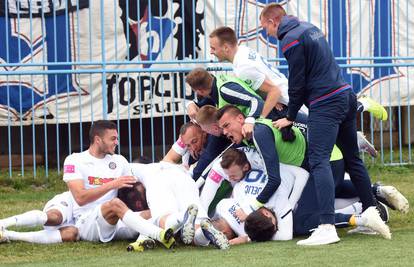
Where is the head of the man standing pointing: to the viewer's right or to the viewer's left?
to the viewer's left

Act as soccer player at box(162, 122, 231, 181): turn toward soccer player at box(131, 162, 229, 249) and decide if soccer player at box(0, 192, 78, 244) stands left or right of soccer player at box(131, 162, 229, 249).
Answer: right

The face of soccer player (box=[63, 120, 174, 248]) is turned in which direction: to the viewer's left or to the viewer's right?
to the viewer's right

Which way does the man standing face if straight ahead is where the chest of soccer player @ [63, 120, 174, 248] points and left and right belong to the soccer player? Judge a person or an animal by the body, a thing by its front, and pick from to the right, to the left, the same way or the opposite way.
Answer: the opposite way

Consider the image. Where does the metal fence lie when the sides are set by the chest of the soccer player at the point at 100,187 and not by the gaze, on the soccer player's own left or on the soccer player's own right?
on the soccer player's own left

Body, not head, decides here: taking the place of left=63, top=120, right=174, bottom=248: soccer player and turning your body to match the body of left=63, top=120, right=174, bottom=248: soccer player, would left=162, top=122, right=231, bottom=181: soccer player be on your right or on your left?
on your left

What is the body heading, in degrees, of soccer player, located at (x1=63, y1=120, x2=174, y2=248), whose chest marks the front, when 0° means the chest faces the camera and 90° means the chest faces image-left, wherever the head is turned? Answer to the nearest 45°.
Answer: approximately 315°
